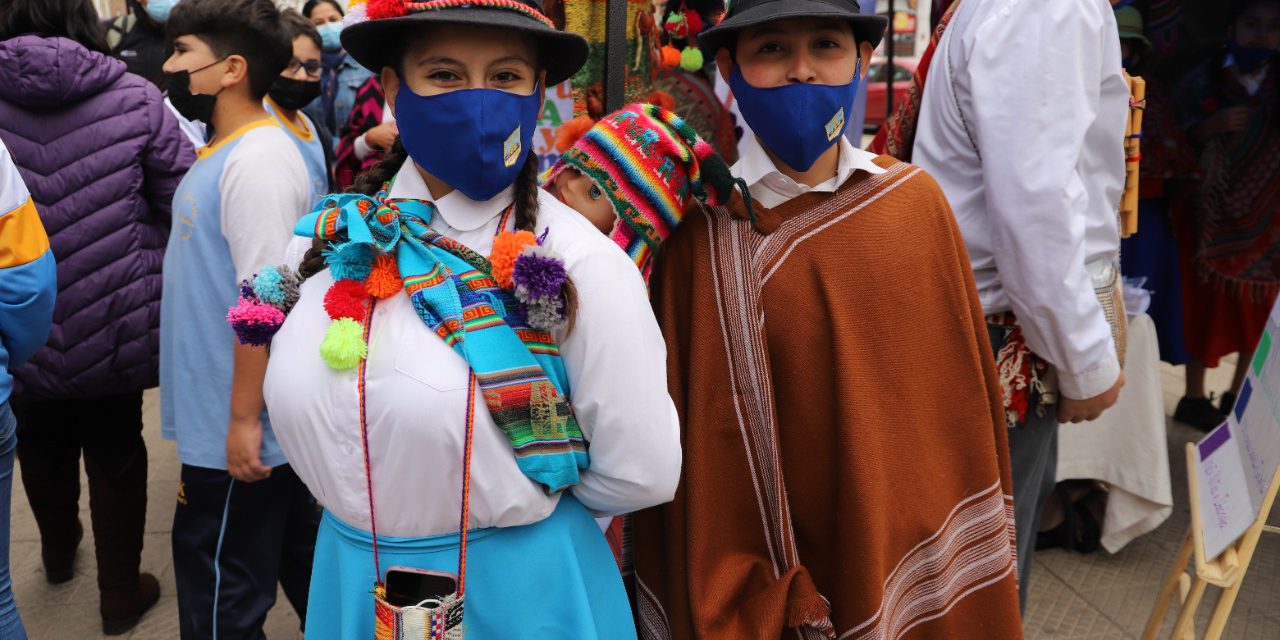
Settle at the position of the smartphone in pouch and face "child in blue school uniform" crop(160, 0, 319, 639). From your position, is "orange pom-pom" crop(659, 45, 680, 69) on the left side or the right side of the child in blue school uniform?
right

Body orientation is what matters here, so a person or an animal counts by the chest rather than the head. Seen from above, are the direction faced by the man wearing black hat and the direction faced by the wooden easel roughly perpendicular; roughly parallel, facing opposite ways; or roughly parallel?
roughly perpendicular

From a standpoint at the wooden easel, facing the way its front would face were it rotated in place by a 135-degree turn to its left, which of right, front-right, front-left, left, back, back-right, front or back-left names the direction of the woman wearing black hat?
back-right

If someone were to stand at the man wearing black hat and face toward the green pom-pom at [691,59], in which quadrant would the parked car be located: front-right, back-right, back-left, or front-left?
front-right

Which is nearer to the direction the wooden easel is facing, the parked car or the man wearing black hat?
the man wearing black hat

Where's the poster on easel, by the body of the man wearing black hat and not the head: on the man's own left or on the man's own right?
on the man's own left

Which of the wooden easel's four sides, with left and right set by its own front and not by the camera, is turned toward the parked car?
right

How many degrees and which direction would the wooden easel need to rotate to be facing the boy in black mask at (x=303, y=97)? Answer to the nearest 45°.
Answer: approximately 45° to its right

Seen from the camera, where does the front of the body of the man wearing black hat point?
toward the camera

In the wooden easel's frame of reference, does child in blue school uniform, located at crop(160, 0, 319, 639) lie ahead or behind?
ahead

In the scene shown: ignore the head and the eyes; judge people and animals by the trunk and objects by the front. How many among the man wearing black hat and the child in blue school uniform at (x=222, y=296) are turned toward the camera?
1

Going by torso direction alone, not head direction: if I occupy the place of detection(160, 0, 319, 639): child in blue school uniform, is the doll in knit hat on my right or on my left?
on my left

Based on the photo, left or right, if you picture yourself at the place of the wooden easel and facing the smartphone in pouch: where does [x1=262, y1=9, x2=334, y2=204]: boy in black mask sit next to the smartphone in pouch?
right
